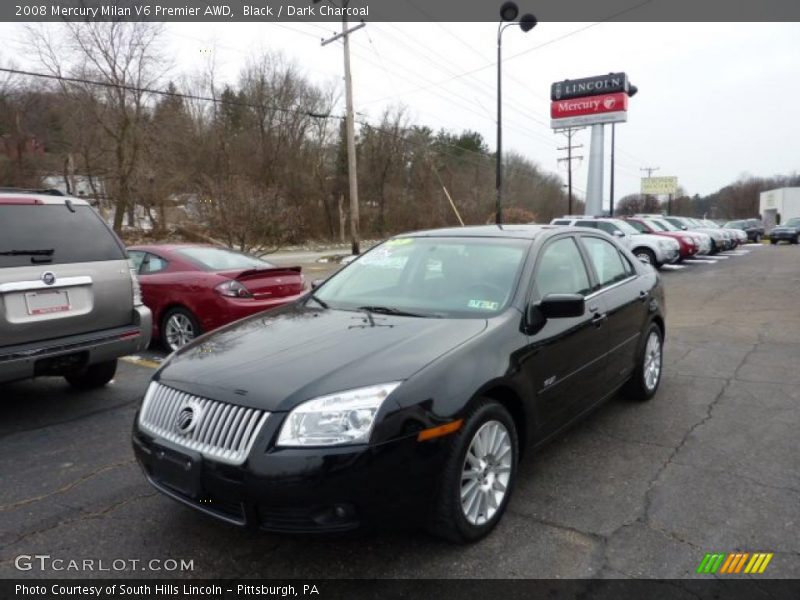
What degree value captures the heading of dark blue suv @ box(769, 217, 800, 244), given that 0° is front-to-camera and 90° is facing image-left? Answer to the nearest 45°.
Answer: approximately 45°

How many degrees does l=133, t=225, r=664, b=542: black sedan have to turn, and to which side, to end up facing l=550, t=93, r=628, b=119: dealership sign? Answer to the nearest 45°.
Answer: approximately 135° to its right

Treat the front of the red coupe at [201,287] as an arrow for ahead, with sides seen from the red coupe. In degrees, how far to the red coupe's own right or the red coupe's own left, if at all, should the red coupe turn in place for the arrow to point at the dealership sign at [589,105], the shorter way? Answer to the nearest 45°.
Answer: approximately 90° to the red coupe's own right

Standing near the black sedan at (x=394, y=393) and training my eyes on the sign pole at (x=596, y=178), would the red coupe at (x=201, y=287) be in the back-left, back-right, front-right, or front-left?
front-left

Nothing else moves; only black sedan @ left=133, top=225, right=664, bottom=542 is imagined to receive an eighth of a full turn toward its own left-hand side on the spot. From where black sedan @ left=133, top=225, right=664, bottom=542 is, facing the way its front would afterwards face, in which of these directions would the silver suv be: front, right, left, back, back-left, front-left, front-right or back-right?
back-right

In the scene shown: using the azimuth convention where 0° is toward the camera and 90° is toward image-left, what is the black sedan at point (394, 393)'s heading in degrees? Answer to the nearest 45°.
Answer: approximately 45°

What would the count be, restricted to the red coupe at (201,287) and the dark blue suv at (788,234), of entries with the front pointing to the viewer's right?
0

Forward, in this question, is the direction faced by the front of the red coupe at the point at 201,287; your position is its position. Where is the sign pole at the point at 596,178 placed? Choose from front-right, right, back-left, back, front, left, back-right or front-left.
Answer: right

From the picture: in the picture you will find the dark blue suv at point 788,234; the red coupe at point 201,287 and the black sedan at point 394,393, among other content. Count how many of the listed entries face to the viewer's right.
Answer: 0

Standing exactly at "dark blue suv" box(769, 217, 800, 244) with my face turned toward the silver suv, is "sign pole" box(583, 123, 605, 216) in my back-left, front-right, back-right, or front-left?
front-right

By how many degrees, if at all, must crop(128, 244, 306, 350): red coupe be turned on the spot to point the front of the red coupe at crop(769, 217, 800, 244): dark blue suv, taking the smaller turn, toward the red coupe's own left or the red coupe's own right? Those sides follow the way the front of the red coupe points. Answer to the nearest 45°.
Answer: approximately 90° to the red coupe's own right

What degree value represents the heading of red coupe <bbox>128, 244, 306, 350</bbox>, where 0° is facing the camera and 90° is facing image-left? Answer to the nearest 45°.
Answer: approximately 135°

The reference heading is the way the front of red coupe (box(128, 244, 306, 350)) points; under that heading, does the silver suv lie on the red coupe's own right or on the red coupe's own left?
on the red coupe's own left

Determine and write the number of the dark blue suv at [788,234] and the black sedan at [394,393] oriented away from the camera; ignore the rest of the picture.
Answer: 0

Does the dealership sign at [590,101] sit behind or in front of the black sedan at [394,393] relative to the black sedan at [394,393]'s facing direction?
behind

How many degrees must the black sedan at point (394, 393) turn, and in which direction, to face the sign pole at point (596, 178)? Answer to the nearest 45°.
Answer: approximately 135° to its right

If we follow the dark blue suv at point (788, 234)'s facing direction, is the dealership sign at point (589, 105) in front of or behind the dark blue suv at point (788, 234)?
in front
